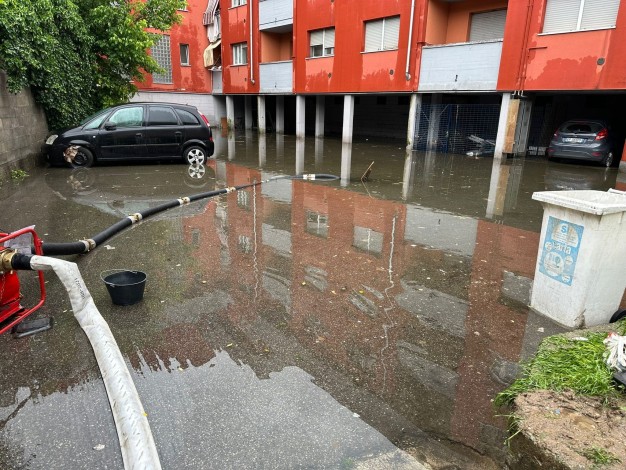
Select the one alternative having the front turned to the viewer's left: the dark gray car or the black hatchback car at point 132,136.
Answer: the black hatchback car

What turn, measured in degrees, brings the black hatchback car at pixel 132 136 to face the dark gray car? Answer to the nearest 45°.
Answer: approximately 180°

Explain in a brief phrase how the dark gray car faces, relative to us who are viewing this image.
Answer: facing away from the viewer and to the right of the viewer

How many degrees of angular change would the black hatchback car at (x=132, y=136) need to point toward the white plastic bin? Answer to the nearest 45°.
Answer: approximately 90° to its left

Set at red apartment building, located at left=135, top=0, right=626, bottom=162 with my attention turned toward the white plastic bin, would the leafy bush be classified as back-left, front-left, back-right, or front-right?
front-right

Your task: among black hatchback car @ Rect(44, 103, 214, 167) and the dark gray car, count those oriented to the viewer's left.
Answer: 1

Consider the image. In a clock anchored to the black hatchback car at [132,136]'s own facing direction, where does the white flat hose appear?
The white flat hose is roughly at 9 o'clock from the black hatchback car.

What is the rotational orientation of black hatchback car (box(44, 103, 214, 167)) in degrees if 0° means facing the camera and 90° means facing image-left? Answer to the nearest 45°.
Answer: approximately 90°

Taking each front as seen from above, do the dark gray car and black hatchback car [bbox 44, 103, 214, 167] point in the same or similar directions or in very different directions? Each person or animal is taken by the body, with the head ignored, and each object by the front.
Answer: very different directions
